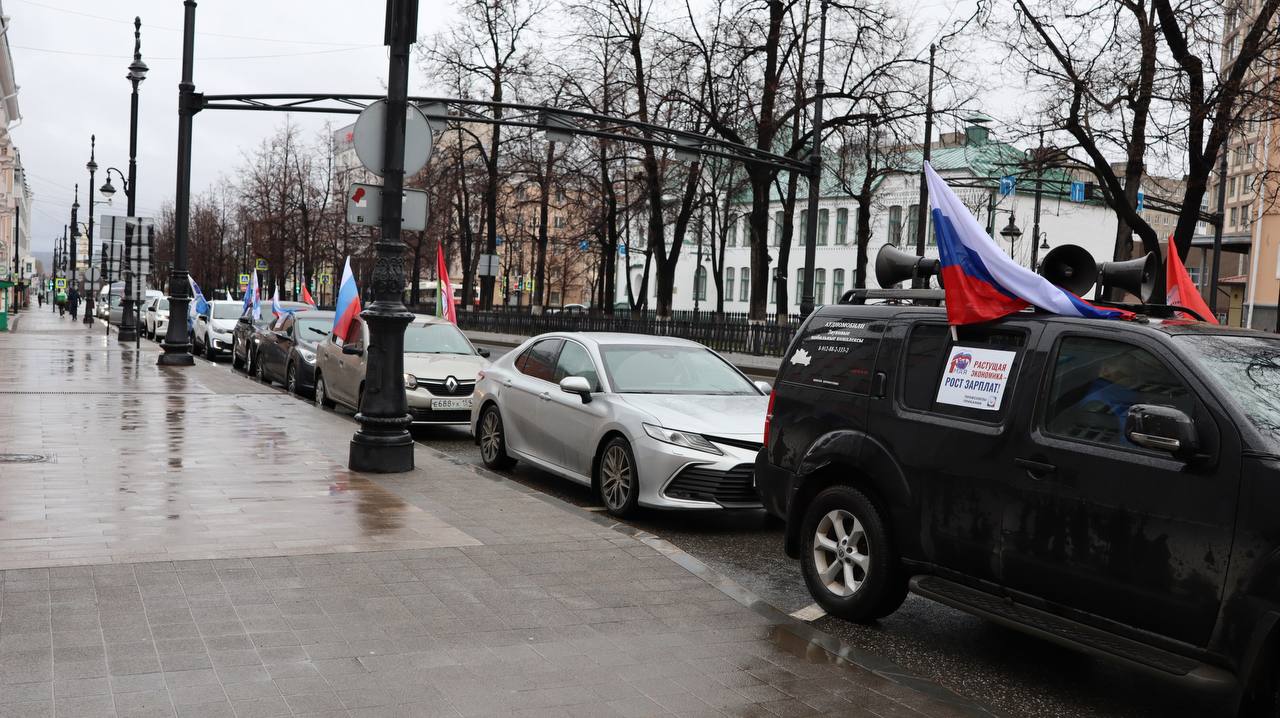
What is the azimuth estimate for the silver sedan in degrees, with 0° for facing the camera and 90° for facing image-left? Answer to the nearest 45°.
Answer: approximately 315°

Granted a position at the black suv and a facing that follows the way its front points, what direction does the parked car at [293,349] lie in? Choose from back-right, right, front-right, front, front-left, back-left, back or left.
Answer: back

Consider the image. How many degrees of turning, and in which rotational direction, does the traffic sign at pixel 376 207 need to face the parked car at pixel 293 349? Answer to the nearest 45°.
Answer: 0° — it already faces it

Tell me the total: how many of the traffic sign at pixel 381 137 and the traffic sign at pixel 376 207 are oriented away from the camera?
2

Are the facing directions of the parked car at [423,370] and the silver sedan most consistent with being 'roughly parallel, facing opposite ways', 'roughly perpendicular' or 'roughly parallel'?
roughly parallel

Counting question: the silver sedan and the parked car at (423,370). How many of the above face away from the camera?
0

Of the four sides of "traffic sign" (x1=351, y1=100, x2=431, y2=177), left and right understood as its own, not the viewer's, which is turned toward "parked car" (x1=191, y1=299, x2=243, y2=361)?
front

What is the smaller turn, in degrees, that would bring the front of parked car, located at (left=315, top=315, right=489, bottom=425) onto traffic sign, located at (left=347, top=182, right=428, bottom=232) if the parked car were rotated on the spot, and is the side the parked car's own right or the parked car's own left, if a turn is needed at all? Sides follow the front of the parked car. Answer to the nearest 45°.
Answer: approximately 45° to the parked car's own right

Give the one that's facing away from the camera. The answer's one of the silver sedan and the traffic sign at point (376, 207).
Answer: the traffic sign

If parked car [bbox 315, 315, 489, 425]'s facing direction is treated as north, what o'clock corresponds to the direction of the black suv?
The black suv is roughly at 1 o'clock from the parked car.

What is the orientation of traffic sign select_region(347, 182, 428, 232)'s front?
away from the camera

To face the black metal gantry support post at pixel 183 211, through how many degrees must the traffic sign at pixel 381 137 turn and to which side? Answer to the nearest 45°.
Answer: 0° — it already faces it

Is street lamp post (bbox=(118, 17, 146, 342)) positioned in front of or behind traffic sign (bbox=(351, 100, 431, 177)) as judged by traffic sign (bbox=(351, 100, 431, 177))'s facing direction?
in front

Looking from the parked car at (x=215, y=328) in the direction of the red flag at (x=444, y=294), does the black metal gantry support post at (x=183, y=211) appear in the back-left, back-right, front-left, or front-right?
front-right

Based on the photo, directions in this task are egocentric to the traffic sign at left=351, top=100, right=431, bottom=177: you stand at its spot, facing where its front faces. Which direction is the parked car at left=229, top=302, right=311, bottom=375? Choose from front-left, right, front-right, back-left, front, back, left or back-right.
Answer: front

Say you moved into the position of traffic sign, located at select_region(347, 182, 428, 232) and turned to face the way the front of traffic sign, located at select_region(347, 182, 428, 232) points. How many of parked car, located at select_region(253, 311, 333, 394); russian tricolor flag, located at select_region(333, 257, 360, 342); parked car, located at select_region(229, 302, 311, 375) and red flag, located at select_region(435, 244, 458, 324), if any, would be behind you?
0

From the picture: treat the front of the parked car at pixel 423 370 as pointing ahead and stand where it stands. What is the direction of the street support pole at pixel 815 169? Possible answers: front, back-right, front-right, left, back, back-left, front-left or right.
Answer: left

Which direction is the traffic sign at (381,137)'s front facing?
away from the camera
